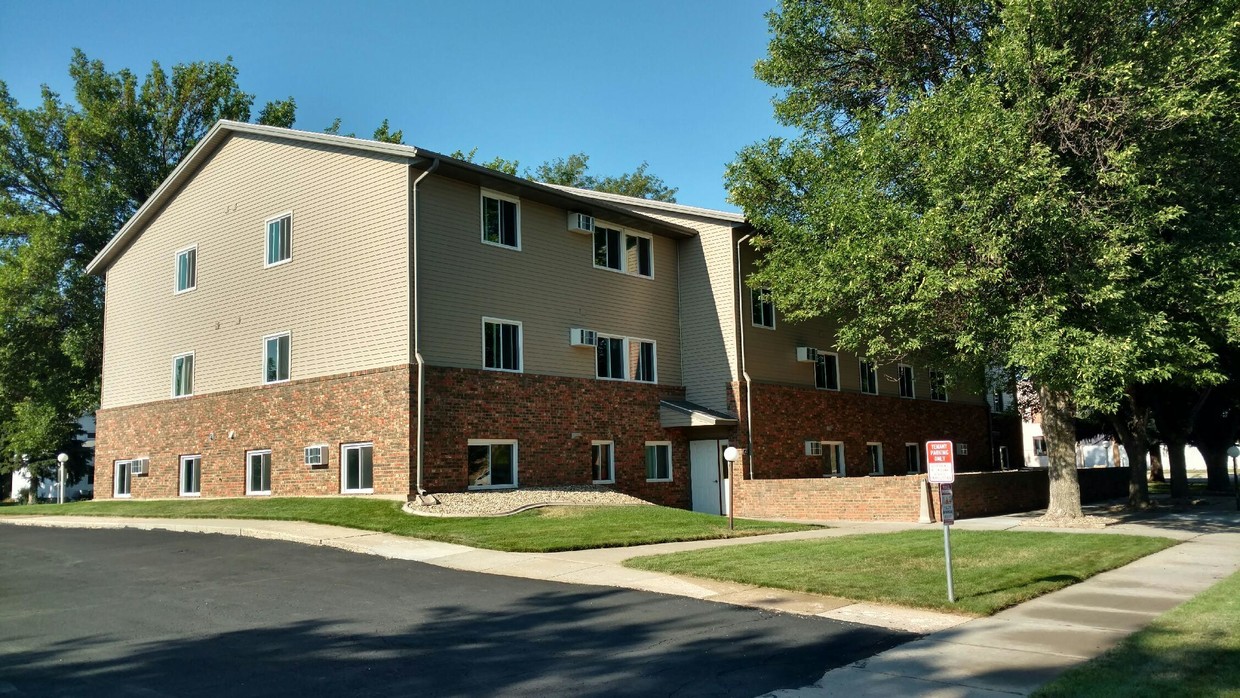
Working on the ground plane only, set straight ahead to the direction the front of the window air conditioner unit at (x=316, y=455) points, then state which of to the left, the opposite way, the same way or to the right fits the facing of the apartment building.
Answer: to the left

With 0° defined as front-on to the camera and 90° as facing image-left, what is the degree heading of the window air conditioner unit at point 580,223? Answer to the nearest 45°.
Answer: approximately 315°

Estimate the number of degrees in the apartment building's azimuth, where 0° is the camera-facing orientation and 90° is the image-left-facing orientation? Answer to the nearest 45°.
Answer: approximately 315°

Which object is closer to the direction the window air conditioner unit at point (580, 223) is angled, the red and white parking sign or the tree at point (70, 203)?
the red and white parking sign

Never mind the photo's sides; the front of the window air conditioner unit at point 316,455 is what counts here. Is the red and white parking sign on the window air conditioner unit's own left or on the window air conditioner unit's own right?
on the window air conditioner unit's own left

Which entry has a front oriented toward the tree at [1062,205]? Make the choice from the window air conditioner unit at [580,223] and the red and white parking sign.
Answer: the window air conditioner unit

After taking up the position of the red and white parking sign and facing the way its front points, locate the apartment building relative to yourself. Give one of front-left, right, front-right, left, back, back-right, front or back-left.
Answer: back-right

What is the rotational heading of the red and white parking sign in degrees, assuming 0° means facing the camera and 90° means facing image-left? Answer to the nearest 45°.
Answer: approximately 0°

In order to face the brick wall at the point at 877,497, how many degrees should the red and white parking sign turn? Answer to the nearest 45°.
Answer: approximately 180°
